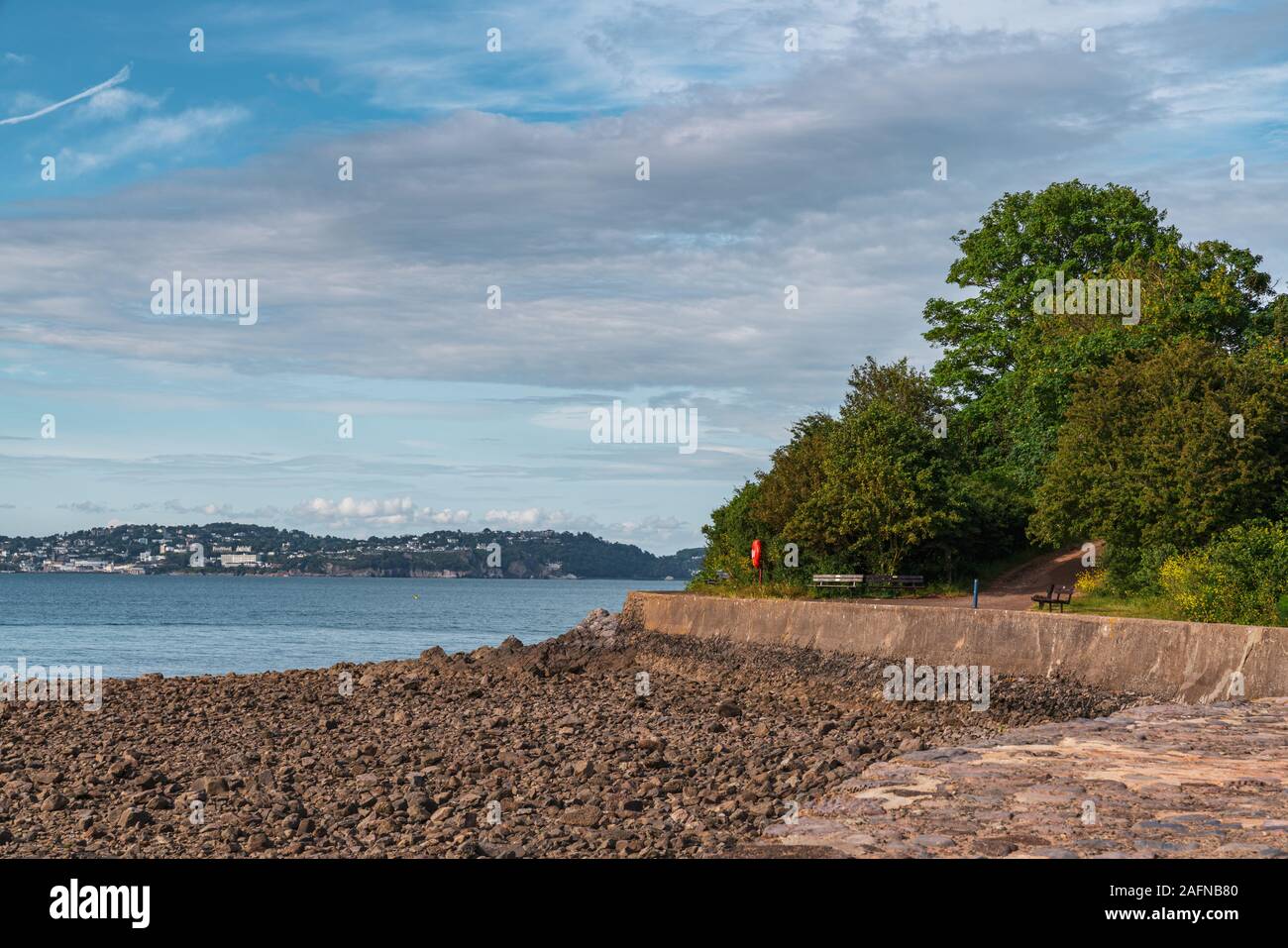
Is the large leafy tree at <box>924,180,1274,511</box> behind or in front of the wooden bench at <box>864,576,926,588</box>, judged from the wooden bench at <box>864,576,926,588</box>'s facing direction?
behind

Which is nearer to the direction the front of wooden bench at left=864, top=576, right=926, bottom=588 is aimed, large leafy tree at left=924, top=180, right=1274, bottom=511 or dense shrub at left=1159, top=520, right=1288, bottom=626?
the dense shrub

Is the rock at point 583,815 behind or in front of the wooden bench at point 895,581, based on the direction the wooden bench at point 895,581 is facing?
in front

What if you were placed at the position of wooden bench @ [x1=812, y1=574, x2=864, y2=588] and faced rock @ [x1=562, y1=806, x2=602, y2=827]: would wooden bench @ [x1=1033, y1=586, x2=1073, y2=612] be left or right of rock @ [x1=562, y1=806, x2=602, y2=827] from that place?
left

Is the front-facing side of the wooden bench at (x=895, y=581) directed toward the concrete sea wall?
yes

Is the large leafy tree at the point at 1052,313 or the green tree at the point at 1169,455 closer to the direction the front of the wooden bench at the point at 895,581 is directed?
the green tree

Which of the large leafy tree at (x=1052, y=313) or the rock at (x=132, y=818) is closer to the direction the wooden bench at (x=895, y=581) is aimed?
the rock

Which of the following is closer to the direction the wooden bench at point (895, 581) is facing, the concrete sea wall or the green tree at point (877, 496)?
the concrete sea wall

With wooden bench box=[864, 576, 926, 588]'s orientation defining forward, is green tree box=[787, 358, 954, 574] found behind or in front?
behind

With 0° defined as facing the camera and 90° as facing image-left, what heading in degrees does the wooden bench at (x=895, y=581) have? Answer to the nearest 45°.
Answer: approximately 0°
